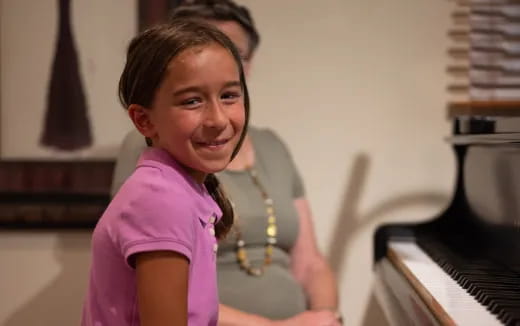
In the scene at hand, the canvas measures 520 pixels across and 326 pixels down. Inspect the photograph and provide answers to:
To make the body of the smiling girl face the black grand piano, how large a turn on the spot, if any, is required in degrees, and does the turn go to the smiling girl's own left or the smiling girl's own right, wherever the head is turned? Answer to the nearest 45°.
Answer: approximately 45° to the smiling girl's own left

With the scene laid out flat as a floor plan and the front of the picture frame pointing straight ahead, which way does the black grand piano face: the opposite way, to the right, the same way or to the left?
to the right

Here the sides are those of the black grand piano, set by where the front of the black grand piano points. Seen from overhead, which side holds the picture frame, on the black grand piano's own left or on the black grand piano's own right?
on the black grand piano's own right

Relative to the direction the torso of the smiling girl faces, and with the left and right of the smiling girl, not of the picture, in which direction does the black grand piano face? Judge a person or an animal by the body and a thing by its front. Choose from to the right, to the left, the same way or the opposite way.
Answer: the opposite way

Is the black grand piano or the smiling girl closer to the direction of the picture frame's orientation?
the smiling girl

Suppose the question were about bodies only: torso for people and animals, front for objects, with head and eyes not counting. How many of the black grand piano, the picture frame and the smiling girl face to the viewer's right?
1

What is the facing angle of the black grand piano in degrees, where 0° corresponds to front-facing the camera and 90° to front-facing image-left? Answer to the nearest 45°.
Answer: approximately 45°

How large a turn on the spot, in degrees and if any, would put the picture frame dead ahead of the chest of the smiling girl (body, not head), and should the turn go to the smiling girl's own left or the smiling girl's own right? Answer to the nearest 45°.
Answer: approximately 90° to the smiling girl's own left

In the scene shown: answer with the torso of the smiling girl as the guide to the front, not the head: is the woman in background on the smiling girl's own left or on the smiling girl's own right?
on the smiling girl's own left

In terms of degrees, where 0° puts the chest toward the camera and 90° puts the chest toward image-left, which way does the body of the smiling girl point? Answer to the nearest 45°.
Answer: approximately 270°

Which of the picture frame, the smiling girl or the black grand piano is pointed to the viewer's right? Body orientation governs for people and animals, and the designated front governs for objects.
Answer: the smiling girl

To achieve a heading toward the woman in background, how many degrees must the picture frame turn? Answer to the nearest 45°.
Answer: approximately 45° to its left

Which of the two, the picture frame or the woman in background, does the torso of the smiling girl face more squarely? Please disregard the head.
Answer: the woman in background

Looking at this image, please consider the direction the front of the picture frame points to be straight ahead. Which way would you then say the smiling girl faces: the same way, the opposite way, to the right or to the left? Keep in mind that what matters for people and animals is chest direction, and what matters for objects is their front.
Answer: to the left
